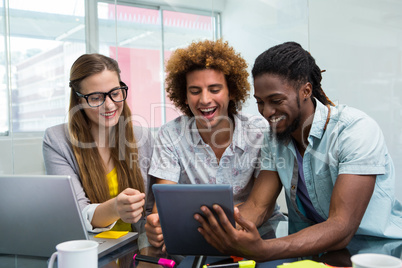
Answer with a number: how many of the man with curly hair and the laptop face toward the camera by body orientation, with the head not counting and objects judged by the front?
1

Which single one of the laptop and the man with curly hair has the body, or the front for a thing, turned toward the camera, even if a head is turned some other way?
the man with curly hair

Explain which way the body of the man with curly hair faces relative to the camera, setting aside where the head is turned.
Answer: toward the camera

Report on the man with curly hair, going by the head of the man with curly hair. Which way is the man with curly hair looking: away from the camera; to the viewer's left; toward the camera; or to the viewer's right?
toward the camera

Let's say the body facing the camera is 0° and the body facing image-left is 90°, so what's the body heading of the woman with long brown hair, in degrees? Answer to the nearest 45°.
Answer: approximately 315°

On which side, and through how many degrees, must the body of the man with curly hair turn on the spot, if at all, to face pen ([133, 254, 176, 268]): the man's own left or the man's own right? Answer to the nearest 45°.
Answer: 0° — they already face it

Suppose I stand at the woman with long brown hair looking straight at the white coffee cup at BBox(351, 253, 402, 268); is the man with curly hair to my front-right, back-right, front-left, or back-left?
front-left

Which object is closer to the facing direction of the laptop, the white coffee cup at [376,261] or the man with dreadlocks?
the man with dreadlocks

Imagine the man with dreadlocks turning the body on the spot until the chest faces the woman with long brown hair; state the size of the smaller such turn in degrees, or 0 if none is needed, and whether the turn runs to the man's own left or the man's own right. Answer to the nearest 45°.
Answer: approximately 45° to the man's own right

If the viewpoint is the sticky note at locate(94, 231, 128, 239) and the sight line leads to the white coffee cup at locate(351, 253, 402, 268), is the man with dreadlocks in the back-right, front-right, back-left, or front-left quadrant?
front-left

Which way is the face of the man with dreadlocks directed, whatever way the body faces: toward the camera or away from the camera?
toward the camera

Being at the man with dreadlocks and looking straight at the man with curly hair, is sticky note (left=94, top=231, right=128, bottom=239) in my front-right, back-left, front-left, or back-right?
front-left

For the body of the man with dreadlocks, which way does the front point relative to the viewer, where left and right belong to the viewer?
facing the viewer and to the left of the viewer

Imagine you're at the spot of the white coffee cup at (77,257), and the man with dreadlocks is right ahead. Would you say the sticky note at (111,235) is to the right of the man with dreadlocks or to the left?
left

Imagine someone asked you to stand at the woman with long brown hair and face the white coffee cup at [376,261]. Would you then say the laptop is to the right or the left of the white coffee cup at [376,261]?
right

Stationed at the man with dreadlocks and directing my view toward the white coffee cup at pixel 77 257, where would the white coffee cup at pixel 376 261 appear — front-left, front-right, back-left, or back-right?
front-left

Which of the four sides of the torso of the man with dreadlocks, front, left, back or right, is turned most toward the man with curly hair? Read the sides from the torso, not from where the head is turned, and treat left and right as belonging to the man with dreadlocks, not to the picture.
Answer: right
